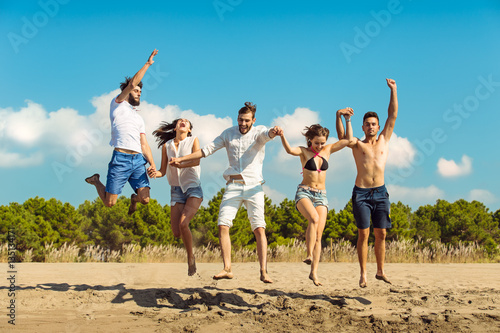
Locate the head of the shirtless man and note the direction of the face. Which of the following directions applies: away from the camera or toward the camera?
toward the camera

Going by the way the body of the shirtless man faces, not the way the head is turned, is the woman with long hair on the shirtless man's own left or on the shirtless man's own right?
on the shirtless man's own right

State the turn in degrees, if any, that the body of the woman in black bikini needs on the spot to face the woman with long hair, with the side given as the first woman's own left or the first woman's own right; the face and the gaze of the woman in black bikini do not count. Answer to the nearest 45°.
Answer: approximately 90° to the first woman's own right

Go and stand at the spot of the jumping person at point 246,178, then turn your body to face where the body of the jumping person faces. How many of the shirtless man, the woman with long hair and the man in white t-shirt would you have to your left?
1

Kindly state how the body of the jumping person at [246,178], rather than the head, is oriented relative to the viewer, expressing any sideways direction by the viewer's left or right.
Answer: facing the viewer

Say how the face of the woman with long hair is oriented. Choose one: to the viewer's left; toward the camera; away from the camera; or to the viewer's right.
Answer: toward the camera

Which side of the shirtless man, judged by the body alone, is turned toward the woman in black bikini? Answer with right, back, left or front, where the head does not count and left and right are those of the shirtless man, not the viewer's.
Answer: right

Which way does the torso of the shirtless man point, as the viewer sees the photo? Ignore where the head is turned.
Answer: toward the camera

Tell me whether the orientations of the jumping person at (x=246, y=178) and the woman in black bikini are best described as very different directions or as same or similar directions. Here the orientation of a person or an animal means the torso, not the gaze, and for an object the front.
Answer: same or similar directions

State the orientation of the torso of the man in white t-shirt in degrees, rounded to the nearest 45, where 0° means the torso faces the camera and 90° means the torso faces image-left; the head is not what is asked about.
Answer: approximately 315°

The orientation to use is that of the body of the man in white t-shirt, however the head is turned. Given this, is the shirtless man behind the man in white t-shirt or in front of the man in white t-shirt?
in front

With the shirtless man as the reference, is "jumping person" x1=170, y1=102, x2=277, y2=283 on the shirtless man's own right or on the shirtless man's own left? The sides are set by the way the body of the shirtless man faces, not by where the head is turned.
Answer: on the shirtless man's own right

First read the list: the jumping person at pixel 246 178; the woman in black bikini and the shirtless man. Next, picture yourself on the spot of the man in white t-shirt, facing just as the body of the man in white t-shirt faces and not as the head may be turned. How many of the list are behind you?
0

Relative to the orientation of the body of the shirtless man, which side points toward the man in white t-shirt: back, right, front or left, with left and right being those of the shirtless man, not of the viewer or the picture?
right

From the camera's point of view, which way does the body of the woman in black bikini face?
toward the camera

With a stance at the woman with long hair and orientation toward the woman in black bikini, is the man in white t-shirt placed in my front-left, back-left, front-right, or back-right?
back-right
